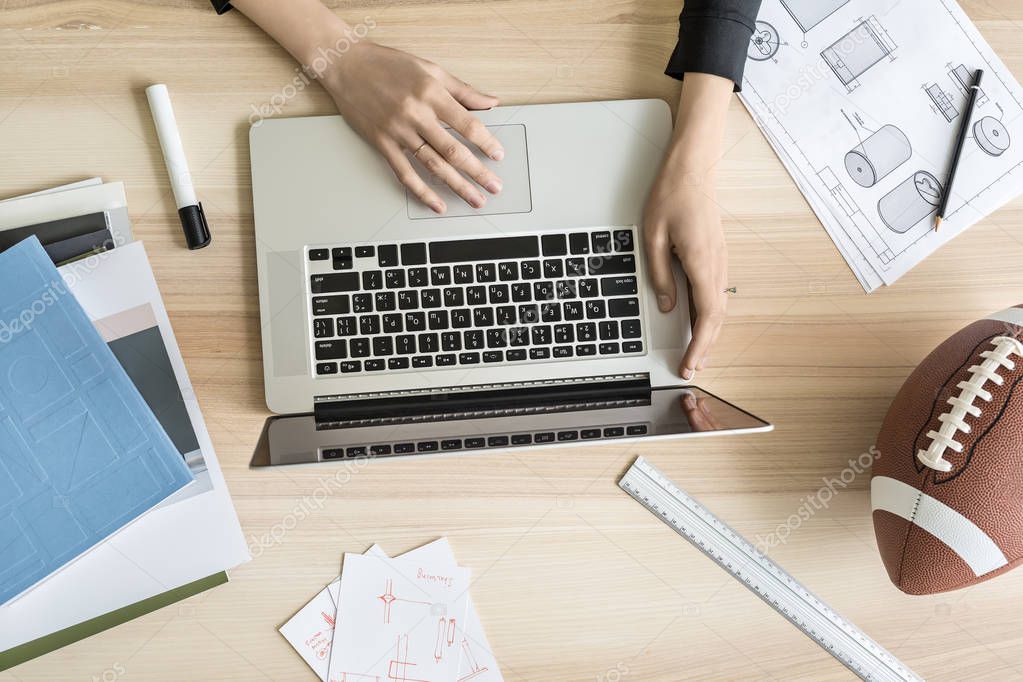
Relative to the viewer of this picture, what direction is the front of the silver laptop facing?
facing away from the viewer

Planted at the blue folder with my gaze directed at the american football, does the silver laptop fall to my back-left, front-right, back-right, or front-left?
front-left
